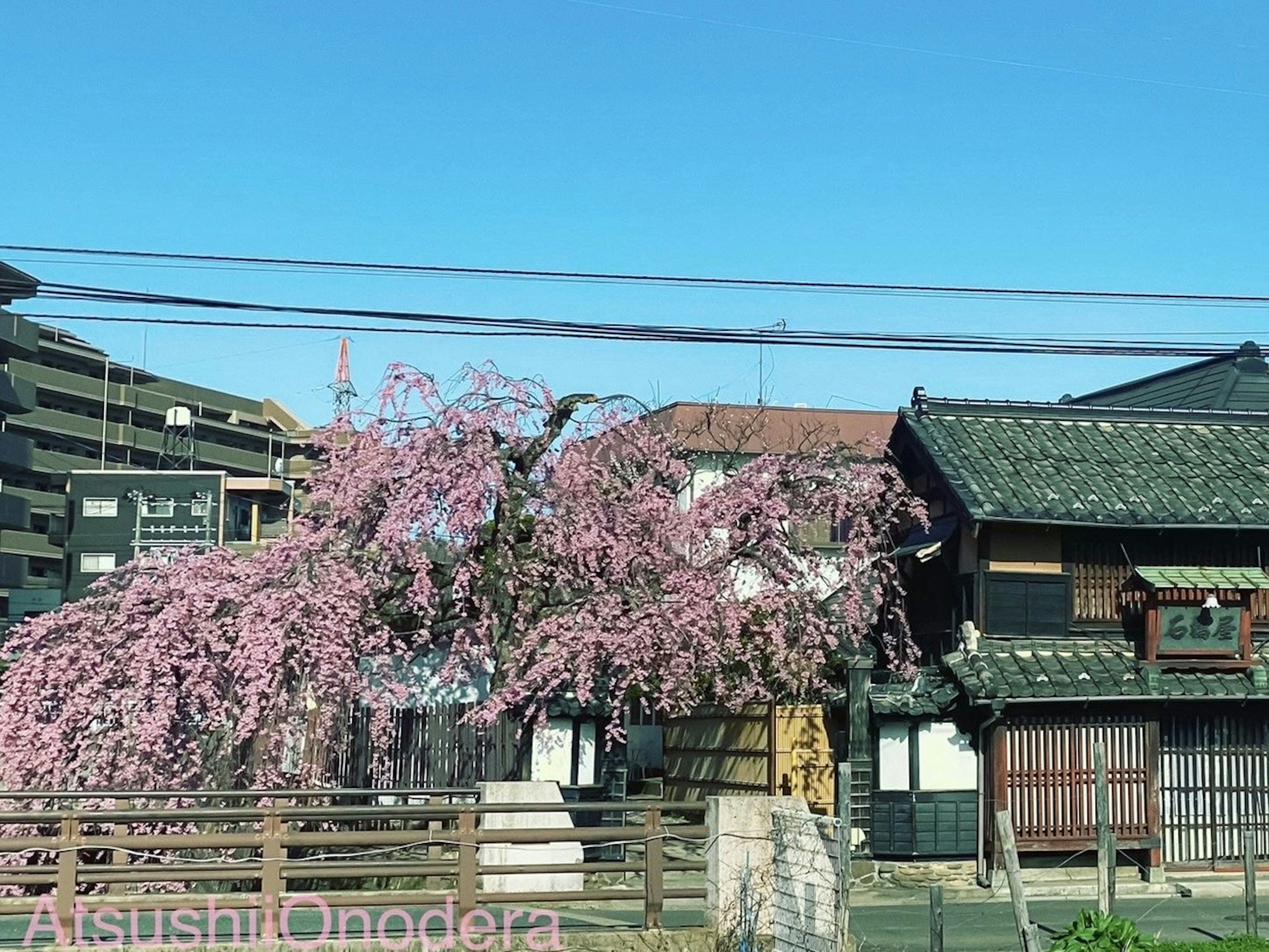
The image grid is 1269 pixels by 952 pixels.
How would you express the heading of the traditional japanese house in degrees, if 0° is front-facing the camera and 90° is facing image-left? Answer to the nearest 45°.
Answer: approximately 0°

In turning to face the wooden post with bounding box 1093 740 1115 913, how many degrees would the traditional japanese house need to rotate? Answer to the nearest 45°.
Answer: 0° — it already faces it

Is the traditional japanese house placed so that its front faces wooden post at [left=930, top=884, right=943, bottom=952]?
yes

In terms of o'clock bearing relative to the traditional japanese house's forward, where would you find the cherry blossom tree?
The cherry blossom tree is roughly at 2 o'clock from the traditional japanese house.

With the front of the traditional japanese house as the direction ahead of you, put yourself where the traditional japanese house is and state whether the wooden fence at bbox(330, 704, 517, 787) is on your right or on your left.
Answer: on your right

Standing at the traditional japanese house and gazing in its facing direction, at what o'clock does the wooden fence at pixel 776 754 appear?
The wooden fence is roughly at 3 o'clock from the traditional japanese house.

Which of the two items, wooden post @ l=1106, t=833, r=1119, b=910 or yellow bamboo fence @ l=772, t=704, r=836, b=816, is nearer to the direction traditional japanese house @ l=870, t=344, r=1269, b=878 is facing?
the wooden post

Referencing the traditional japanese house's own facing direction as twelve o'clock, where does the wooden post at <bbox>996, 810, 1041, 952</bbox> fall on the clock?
The wooden post is roughly at 12 o'clock from the traditional japanese house.

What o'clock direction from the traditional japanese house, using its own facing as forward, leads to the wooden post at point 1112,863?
The wooden post is roughly at 12 o'clock from the traditional japanese house.

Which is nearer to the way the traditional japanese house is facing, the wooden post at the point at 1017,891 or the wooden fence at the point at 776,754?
the wooden post
